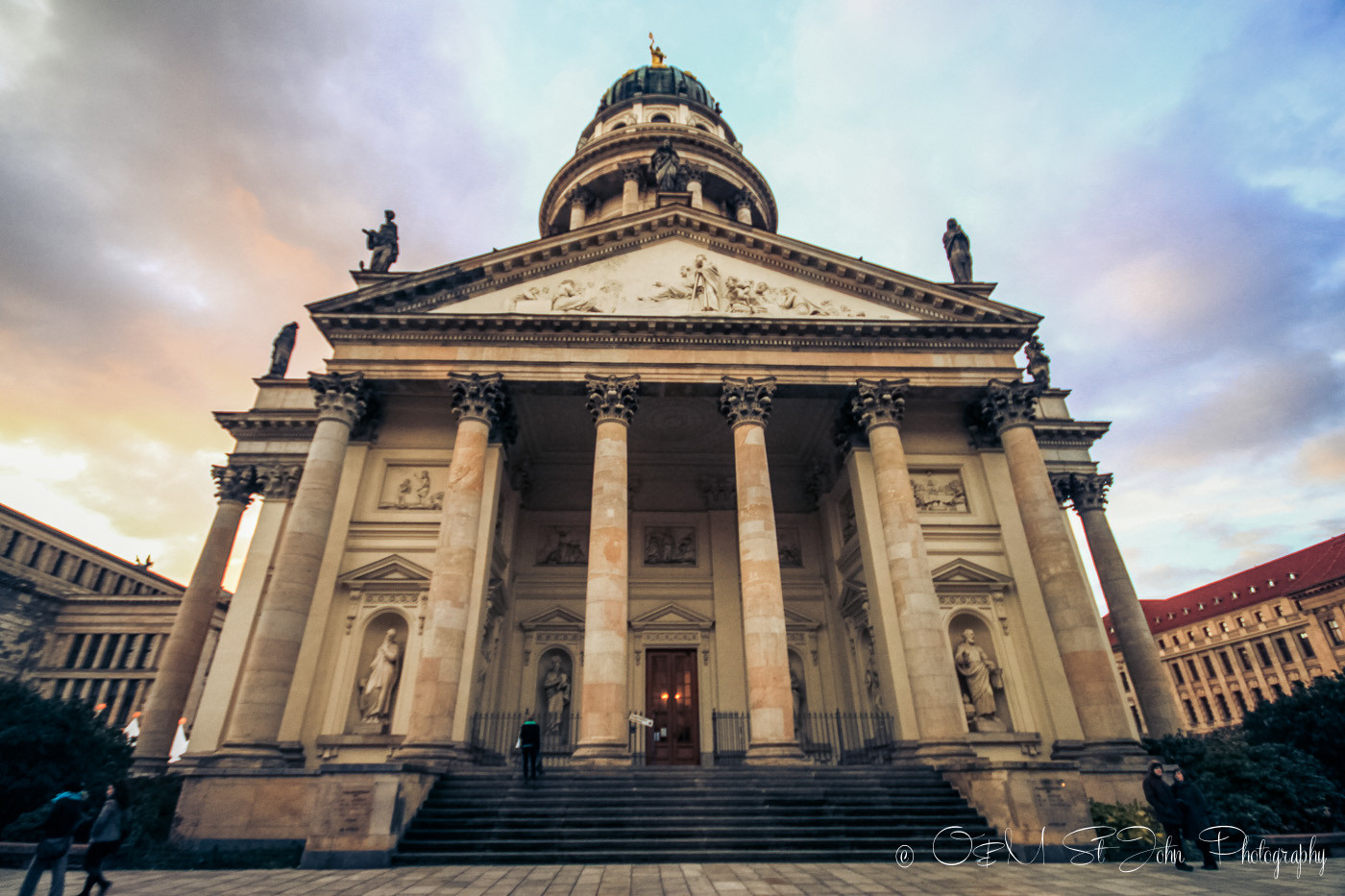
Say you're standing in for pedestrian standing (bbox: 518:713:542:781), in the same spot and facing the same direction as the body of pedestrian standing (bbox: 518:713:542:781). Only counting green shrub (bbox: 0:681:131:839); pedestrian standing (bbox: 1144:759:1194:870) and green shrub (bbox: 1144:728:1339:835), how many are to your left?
1

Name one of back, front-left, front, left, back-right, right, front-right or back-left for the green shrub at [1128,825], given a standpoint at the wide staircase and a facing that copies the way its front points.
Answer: left

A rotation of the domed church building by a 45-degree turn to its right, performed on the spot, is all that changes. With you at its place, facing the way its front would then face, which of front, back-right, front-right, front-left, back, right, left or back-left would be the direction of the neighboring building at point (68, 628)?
right

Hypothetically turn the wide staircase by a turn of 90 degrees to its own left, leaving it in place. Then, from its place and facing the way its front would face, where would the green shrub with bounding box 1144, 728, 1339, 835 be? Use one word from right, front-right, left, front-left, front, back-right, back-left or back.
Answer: front

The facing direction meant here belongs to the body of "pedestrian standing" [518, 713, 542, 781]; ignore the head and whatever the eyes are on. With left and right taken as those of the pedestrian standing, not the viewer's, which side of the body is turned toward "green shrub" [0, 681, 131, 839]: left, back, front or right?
left

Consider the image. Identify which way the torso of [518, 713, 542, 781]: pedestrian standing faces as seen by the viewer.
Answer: away from the camera

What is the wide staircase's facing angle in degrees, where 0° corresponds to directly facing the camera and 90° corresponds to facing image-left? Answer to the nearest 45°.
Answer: approximately 0°

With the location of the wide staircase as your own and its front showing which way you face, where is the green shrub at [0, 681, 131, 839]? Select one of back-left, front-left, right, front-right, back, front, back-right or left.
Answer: right

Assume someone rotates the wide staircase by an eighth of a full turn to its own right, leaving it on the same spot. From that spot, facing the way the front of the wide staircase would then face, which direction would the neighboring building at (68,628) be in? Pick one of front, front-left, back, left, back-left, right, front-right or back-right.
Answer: right

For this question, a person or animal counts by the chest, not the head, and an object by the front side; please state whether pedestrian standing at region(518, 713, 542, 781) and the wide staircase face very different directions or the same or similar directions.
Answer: very different directions
